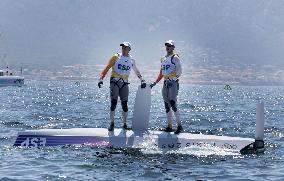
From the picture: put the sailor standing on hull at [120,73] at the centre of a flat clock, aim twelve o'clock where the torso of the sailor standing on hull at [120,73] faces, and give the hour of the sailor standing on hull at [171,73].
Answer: the sailor standing on hull at [171,73] is roughly at 9 o'clock from the sailor standing on hull at [120,73].

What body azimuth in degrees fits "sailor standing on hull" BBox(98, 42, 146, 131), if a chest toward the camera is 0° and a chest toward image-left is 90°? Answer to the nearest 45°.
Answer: approximately 0°

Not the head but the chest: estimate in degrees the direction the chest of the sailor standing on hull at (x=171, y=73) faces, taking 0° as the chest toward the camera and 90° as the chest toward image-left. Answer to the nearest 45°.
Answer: approximately 45°

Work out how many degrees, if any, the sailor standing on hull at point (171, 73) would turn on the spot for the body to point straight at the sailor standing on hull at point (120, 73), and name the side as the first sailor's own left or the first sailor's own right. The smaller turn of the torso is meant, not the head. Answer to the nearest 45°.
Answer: approximately 45° to the first sailor's own right
